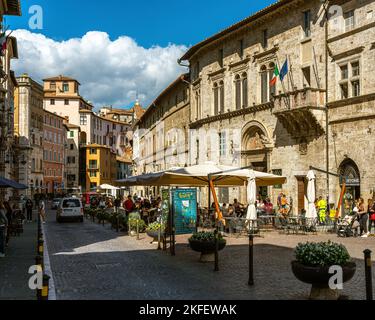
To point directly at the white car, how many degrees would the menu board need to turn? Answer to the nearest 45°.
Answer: approximately 135° to its right

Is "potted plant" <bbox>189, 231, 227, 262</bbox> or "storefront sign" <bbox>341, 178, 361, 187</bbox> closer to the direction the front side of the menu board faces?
the potted plant

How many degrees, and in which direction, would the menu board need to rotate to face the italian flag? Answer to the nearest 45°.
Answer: approximately 135° to its left

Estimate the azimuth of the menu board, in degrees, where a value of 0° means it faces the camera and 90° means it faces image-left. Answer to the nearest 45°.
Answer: approximately 0°

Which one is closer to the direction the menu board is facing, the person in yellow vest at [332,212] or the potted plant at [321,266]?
the potted plant

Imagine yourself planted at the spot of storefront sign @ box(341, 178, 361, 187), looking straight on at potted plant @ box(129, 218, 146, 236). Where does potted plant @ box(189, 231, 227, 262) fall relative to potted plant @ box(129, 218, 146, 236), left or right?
left

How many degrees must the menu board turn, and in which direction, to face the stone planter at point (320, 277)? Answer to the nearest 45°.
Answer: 0° — it already faces it
